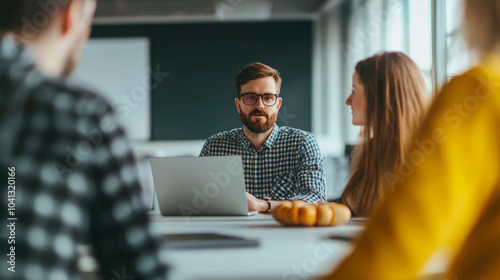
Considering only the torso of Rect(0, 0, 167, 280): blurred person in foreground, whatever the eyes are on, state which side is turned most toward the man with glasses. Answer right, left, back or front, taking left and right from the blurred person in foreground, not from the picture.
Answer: front

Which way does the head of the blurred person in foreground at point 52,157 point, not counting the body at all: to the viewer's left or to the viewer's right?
to the viewer's right

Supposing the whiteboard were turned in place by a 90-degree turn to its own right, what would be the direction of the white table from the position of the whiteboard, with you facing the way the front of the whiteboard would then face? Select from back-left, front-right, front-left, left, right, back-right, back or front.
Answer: left

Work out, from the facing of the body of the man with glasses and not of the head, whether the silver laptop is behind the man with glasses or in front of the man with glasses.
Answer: in front

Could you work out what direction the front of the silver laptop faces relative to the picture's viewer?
facing away from the viewer

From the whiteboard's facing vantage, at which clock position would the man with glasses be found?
The man with glasses is roughly at 12 o'clock from the whiteboard.

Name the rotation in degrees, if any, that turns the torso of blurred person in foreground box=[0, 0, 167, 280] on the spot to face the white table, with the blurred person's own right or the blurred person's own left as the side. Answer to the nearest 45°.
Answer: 0° — they already face it

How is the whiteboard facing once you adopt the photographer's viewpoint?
facing the viewer

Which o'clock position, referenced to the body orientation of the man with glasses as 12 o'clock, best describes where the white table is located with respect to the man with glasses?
The white table is roughly at 12 o'clock from the man with glasses.

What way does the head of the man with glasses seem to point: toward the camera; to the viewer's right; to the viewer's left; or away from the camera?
toward the camera

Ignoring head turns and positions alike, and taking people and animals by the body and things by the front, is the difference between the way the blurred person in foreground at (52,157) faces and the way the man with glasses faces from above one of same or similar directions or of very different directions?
very different directions

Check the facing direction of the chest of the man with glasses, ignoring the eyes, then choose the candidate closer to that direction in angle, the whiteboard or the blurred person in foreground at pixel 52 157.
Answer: the blurred person in foreground

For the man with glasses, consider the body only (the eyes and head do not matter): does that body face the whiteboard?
no

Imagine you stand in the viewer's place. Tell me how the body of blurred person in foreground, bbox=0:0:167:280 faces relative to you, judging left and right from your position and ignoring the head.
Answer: facing away from the viewer and to the right of the viewer

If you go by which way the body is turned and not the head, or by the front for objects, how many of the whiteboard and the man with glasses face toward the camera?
2

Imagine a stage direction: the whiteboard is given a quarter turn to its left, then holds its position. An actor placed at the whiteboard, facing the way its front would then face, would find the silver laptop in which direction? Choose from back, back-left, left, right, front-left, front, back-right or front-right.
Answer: right

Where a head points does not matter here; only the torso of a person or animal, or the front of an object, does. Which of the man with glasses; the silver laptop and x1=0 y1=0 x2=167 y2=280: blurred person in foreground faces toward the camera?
the man with glasses

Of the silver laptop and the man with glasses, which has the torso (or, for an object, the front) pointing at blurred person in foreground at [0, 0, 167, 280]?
the man with glasses

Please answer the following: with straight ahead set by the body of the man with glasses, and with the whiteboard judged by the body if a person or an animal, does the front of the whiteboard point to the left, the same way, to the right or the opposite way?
the same way

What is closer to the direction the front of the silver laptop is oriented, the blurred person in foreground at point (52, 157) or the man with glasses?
the man with glasses
